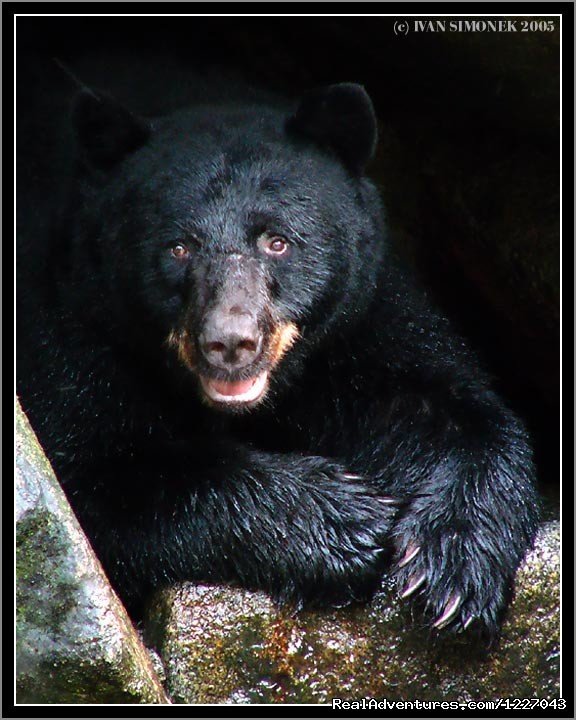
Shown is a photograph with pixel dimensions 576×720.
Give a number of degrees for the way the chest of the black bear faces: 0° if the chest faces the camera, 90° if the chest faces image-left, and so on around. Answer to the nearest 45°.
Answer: approximately 0°

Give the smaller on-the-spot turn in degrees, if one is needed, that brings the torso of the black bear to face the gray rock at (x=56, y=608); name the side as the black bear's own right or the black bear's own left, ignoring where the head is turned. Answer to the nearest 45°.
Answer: approximately 45° to the black bear's own right
